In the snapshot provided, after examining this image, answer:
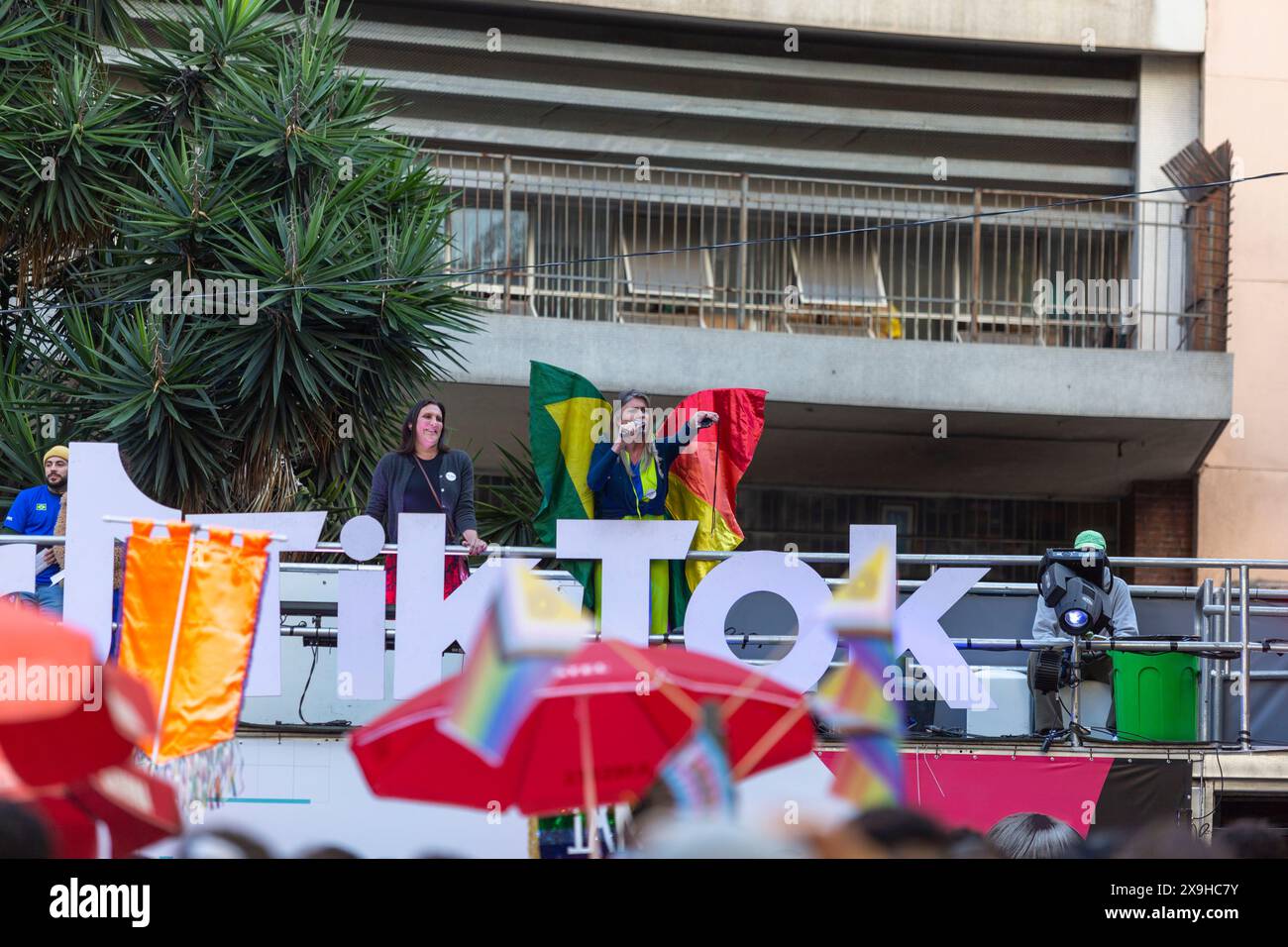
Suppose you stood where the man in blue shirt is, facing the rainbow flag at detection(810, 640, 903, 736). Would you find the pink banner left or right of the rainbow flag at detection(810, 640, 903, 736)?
left

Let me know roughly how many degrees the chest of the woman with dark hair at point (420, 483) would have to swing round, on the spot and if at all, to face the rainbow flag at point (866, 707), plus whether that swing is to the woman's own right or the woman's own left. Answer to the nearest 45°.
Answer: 0° — they already face it

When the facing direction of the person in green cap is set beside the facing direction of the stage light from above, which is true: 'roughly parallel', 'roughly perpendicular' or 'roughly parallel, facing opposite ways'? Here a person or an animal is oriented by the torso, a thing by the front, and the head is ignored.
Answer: roughly parallel

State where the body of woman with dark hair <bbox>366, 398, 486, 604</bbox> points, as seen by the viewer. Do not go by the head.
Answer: toward the camera

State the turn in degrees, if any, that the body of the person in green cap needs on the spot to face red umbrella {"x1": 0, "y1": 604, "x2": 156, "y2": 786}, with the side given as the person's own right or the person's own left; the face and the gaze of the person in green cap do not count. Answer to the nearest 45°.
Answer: approximately 45° to the person's own right

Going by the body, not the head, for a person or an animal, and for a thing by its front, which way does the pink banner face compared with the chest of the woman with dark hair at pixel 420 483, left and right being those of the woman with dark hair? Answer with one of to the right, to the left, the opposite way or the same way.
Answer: the same way

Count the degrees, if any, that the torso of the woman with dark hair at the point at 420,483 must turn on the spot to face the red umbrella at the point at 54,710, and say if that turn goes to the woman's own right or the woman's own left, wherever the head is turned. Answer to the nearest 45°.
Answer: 0° — they already face it

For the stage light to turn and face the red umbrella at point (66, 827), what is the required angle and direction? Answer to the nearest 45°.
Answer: approximately 45° to its right

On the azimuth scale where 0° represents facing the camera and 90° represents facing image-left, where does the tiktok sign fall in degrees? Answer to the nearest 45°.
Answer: approximately 0°

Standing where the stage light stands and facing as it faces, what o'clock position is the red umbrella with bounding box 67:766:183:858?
The red umbrella is roughly at 1 o'clock from the stage light.

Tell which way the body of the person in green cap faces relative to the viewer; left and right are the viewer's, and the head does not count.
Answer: facing the viewer

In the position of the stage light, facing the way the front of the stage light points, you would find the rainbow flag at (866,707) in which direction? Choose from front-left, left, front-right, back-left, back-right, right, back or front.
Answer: front

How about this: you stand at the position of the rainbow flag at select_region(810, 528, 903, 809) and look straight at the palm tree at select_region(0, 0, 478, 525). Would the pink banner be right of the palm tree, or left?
right

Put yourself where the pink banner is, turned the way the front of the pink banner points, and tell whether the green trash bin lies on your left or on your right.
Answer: on your left

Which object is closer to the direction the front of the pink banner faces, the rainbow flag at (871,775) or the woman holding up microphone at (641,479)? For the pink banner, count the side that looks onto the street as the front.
the rainbow flag

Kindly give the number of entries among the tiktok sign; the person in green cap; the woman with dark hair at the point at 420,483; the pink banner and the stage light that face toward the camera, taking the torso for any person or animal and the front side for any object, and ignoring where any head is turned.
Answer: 5

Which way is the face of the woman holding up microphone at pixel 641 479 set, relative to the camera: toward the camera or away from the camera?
toward the camera

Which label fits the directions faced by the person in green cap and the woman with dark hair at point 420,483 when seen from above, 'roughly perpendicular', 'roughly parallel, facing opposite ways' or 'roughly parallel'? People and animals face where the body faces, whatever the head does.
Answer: roughly parallel

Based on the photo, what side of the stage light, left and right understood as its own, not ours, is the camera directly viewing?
front

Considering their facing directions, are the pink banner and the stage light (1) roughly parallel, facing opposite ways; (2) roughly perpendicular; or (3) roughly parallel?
roughly parallel
